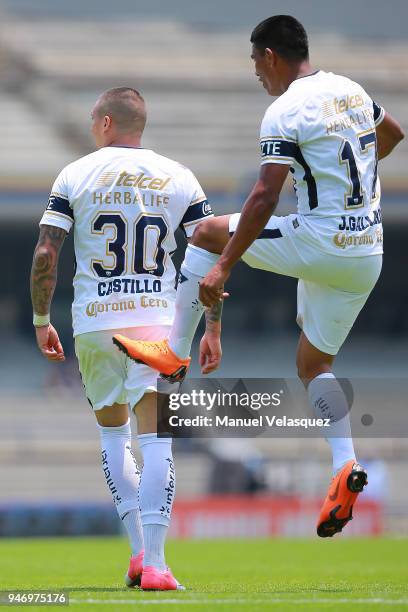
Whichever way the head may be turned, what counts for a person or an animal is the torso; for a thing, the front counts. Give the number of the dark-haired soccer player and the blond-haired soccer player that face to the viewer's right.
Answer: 0

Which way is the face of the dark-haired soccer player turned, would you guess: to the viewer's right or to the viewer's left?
to the viewer's left

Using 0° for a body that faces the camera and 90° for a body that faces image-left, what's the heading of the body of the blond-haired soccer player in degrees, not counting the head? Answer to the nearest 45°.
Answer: approximately 180°

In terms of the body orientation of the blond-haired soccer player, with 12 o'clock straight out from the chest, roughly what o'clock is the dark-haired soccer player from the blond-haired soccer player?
The dark-haired soccer player is roughly at 4 o'clock from the blond-haired soccer player.

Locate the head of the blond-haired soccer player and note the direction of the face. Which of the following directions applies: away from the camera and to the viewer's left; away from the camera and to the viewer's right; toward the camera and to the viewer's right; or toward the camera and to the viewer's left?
away from the camera and to the viewer's left

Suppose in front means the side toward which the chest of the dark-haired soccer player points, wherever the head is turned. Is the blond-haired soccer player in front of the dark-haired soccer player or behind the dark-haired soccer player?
in front

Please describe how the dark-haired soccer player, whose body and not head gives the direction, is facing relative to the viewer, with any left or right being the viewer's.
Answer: facing away from the viewer and to the left of the viewer
